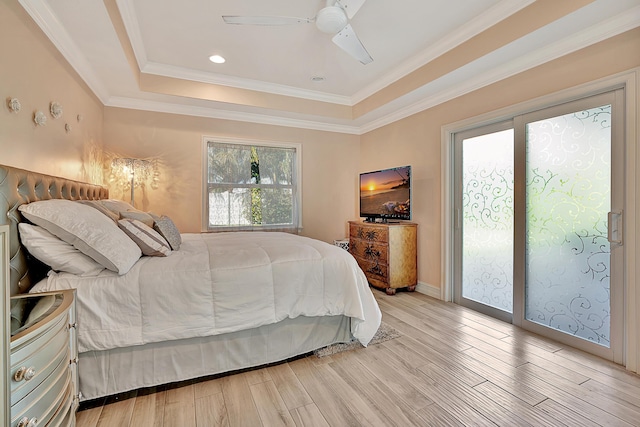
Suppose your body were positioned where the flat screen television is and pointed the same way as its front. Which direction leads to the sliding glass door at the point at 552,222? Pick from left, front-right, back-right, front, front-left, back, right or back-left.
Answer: left

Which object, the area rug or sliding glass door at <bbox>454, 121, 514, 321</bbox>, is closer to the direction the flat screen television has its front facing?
the area rug

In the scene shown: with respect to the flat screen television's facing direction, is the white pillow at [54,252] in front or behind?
in front

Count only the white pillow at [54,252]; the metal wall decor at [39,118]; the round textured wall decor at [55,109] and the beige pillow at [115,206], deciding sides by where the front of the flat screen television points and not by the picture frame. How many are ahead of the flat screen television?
4

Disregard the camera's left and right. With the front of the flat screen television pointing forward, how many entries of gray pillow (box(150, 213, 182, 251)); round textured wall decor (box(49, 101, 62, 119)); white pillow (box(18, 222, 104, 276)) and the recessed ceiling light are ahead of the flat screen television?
4

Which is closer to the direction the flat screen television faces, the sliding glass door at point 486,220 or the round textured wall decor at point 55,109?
the round textured wall decor

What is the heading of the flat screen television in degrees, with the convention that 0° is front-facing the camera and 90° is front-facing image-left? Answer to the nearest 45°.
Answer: approximately 45°

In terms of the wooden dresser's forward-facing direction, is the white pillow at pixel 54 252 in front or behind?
in front

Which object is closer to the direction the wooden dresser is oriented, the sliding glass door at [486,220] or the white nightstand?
the white nightstand

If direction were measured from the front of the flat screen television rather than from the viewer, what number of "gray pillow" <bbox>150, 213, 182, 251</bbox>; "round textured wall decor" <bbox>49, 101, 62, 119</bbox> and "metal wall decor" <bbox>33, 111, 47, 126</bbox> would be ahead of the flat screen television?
3

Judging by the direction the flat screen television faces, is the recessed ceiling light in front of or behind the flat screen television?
in front

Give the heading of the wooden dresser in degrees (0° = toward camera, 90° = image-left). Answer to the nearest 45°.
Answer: approximately 45°
